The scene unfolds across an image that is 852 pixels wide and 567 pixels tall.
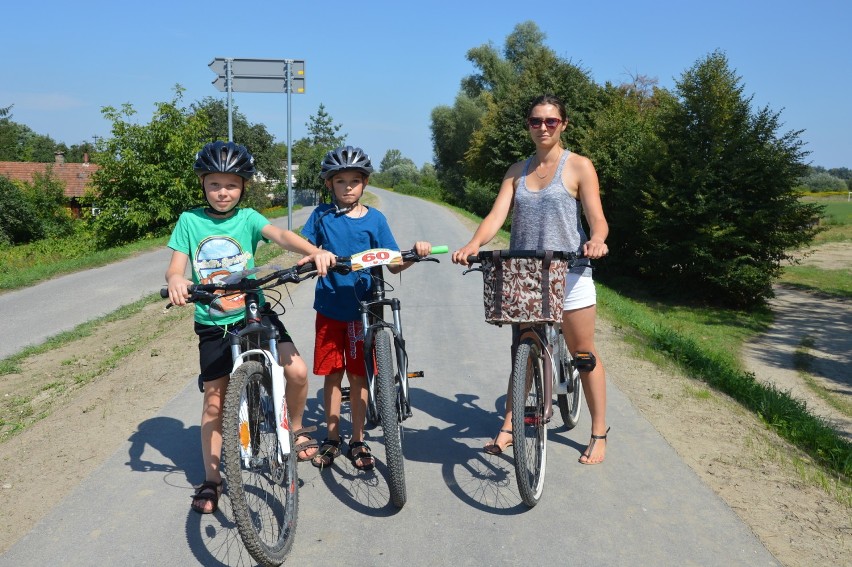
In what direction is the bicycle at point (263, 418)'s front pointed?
toward the camera

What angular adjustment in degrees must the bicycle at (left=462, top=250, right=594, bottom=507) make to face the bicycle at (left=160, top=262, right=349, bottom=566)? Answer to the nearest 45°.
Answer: approximately 45° to its right

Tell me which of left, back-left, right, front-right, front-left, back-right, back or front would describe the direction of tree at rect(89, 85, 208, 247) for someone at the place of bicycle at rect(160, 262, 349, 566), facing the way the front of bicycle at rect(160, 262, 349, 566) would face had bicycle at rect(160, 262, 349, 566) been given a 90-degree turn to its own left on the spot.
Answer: left

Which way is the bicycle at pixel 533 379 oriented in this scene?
toward the camera

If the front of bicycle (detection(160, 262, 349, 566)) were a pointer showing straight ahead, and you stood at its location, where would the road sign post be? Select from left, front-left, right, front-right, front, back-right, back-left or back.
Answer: back

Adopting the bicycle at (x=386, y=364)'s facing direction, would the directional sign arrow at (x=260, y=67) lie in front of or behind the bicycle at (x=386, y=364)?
behind

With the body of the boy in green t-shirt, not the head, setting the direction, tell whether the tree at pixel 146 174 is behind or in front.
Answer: behind

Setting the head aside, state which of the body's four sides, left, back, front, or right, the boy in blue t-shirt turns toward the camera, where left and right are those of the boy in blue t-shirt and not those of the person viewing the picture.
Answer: front

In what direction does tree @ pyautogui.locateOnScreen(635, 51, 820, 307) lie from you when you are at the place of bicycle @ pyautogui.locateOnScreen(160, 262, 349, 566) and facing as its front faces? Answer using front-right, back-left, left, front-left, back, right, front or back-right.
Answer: back-left

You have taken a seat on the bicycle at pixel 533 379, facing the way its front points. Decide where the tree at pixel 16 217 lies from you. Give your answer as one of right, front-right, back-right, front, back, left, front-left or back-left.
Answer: back-right

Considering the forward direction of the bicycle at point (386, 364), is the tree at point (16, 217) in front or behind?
behind

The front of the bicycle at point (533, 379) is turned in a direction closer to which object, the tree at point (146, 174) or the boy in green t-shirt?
the boy in green t-shirt
